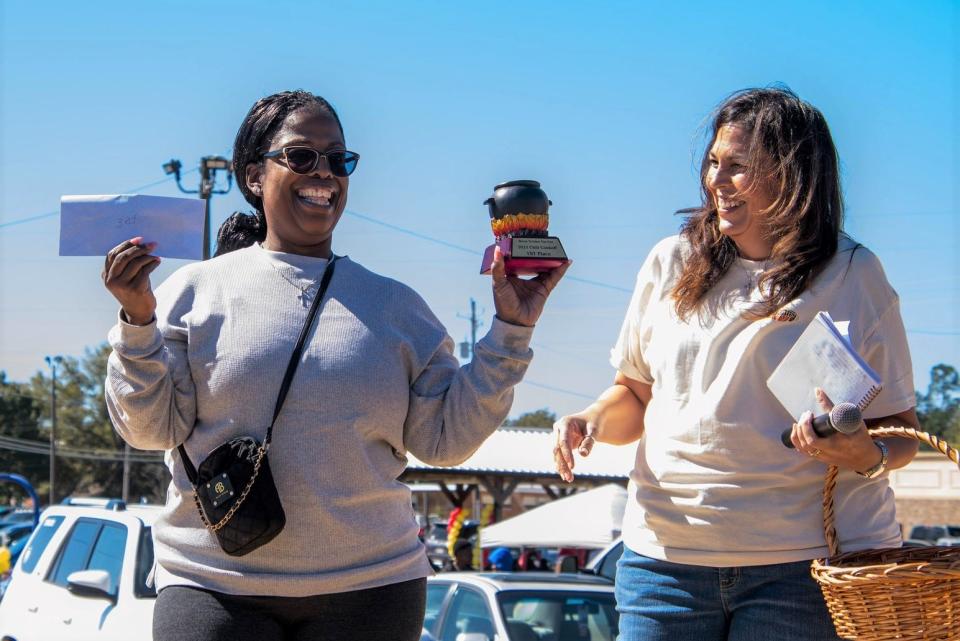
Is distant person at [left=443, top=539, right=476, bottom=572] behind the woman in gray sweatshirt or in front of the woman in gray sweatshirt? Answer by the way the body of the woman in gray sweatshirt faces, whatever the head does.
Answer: behind

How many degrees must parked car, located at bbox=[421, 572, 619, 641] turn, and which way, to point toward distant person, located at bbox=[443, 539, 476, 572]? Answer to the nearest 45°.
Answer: approximately 135° to its left

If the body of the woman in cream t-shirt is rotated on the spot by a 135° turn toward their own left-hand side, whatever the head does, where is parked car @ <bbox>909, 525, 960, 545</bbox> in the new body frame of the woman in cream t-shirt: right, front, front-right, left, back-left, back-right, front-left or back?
front-left

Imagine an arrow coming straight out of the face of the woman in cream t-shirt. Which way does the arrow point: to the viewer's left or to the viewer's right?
to the viewer's left

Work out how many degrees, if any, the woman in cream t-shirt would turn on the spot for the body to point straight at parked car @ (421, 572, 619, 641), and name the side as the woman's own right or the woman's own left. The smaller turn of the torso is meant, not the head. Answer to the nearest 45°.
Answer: approximately 180°

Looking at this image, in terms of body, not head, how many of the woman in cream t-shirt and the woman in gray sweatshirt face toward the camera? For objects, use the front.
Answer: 2
